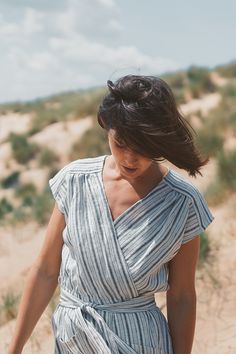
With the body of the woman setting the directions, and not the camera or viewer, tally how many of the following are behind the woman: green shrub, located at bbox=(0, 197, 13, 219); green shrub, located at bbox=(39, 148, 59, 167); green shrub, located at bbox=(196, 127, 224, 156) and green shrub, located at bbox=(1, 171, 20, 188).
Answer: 4

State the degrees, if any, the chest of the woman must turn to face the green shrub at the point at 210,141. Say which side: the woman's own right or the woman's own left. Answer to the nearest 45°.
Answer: approximately 180°

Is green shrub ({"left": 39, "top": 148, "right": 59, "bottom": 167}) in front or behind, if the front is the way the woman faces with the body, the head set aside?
behind

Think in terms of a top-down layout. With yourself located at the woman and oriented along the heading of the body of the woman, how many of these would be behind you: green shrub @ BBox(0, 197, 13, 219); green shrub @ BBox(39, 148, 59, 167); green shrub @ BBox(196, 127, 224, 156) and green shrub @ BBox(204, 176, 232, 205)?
4

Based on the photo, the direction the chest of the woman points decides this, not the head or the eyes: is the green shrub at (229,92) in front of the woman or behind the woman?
behind

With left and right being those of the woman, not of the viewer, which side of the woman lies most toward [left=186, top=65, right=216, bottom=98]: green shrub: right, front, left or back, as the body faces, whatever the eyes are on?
back

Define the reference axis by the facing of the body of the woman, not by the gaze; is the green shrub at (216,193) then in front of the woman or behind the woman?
behind

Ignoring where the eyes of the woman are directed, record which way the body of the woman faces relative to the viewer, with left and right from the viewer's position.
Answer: facing the viewer

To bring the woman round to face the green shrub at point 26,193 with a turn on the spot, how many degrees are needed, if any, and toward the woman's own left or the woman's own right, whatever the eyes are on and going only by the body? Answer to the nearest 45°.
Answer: approximately 180°

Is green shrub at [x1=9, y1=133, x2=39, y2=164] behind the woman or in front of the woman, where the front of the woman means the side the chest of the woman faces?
behind

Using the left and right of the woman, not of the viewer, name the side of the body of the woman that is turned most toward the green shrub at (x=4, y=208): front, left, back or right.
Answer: back

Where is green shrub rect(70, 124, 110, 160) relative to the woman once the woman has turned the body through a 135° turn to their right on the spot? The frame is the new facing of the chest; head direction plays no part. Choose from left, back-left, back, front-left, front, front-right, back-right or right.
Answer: front-right
